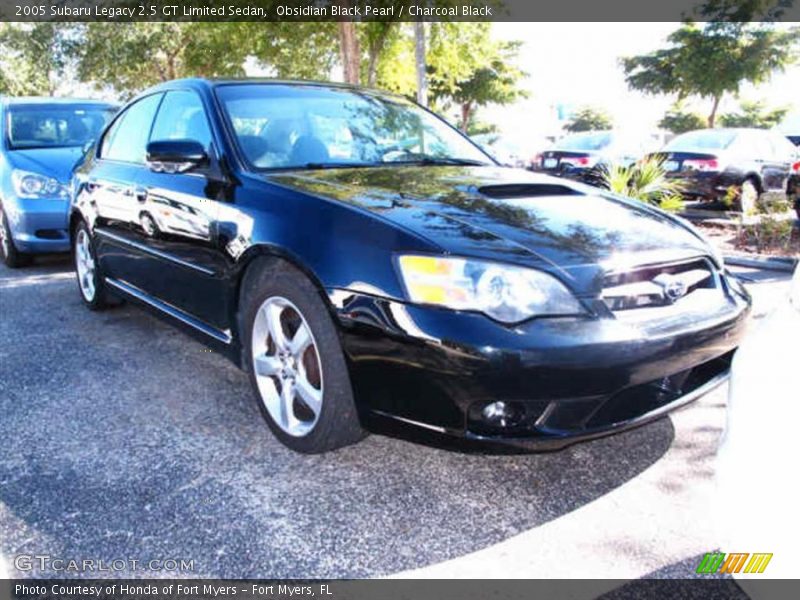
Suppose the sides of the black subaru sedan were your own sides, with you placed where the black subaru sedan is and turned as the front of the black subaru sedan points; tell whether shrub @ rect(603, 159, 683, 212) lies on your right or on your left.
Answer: on your left

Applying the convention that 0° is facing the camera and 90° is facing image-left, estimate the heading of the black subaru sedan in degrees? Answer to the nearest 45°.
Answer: approximately 315°

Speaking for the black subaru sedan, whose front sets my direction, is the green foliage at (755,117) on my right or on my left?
on my left

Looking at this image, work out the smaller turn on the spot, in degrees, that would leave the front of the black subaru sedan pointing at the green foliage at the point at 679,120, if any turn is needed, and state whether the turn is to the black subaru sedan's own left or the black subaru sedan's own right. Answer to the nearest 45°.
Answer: approximately 135° to the black subaru sedan's own left

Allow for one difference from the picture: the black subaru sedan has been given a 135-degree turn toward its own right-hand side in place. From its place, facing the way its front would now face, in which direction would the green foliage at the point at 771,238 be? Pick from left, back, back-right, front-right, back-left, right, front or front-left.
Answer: back-right
